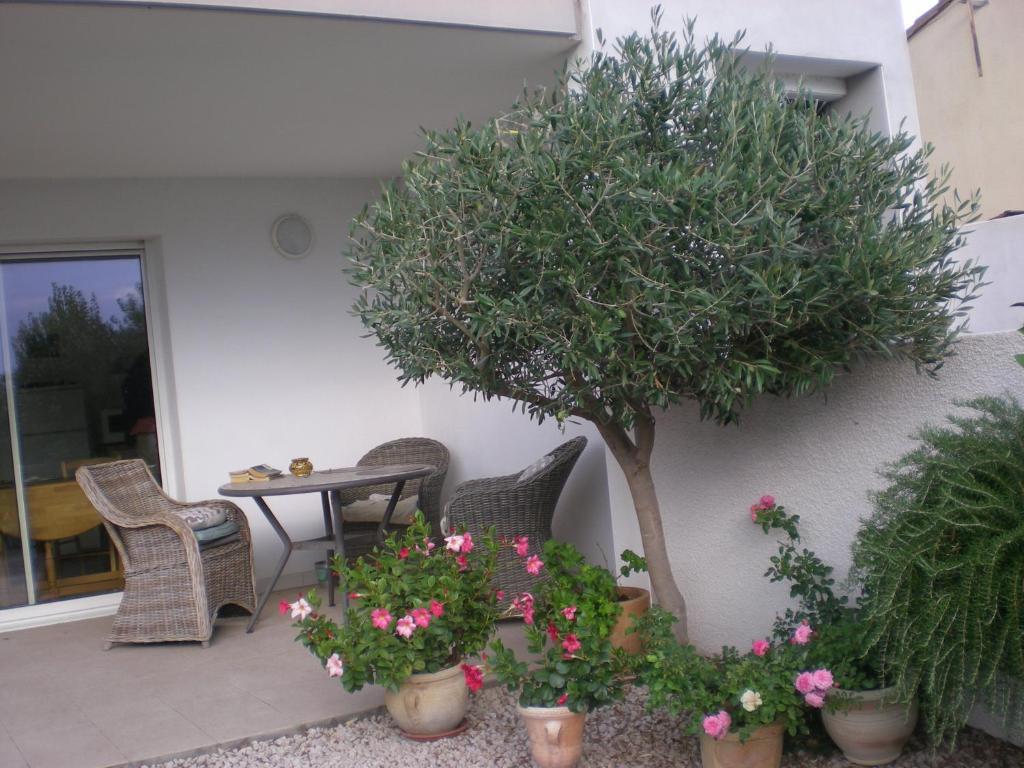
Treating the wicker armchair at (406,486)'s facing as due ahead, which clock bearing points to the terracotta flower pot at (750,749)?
The terracotta flower pot is roughly at 10 o'clock from the wicker armchair.

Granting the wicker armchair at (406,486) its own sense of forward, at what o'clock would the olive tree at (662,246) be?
The olive tree is roughly at 10 o'clock from the wicker armchair.

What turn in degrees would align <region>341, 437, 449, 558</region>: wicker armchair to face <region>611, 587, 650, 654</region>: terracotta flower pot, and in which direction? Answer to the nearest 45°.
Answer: approximately 45° to its left

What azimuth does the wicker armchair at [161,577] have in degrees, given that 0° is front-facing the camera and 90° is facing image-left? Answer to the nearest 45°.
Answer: approximately 315°

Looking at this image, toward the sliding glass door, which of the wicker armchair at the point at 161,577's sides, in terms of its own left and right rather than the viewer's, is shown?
back

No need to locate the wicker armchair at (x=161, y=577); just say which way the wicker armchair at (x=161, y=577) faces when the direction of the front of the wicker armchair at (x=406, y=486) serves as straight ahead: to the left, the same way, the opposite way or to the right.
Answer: to the left

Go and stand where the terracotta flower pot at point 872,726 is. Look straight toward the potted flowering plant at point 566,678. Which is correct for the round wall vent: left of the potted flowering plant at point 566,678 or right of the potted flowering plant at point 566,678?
right

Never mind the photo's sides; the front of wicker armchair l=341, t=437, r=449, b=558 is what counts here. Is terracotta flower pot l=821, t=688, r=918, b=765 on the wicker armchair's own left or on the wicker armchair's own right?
on the wicker armchair's own left

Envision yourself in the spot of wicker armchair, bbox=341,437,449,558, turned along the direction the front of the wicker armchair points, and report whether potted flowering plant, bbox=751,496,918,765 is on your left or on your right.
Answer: on your left
